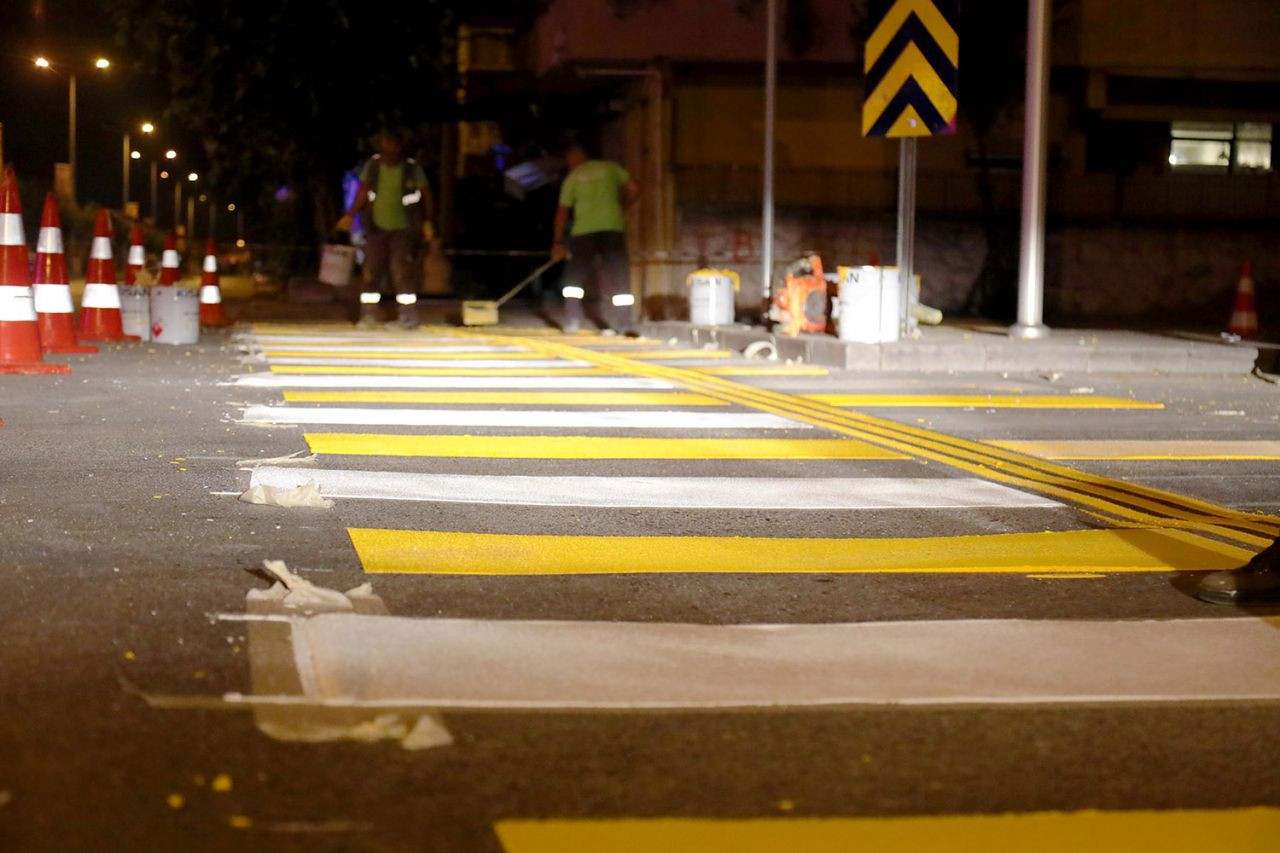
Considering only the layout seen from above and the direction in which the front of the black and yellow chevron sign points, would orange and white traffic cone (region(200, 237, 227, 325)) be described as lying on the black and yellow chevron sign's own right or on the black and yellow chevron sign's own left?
on the black and yellow chevron sign's own right

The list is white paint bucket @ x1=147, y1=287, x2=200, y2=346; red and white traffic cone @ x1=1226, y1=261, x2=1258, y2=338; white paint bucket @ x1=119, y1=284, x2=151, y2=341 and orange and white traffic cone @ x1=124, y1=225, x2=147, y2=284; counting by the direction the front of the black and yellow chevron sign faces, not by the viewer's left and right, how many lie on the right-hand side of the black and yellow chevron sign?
3

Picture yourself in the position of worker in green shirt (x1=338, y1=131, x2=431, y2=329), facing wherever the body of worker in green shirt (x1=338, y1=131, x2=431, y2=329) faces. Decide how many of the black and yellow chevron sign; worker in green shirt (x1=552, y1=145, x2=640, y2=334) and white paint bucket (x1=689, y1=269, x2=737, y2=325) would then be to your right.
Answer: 0

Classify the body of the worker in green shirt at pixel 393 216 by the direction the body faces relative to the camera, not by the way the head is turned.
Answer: toward the camera

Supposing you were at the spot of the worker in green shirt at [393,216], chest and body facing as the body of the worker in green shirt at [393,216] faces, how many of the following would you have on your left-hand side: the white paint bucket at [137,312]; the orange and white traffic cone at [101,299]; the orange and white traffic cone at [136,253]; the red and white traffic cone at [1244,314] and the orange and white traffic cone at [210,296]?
1

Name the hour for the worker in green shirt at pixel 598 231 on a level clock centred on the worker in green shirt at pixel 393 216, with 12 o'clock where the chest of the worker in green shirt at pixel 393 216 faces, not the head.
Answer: the worker in green shirt at pixel 598 231 is roughly at 10 o'clock from the worker in green shirt at pixel 393 216.

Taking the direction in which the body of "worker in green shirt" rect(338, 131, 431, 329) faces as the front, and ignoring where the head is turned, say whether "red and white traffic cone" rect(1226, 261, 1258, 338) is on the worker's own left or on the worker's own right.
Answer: on the worker's own left

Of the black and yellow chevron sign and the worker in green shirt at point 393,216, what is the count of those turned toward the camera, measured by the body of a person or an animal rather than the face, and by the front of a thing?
2

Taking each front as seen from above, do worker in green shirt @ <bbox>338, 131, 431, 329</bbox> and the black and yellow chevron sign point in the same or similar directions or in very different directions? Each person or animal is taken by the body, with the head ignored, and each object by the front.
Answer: same or similar directions

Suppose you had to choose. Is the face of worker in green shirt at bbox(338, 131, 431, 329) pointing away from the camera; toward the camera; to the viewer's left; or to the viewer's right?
toward the camera

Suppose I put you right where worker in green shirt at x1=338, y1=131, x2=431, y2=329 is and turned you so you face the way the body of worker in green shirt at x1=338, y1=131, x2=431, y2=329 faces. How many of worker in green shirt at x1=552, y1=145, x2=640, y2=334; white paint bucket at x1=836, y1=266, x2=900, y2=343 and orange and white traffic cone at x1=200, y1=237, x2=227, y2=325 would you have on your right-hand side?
1

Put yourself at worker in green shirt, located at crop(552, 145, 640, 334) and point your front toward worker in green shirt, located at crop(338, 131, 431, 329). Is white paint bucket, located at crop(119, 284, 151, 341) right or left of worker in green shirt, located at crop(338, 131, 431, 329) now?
left

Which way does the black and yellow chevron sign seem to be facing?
toward the camera

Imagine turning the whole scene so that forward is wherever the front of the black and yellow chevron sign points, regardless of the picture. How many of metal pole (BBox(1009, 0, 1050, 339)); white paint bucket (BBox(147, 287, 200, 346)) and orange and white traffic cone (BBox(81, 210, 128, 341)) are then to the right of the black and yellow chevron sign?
2

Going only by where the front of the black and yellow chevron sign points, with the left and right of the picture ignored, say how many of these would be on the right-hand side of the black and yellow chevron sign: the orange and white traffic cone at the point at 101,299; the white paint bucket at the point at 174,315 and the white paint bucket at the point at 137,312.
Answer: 3

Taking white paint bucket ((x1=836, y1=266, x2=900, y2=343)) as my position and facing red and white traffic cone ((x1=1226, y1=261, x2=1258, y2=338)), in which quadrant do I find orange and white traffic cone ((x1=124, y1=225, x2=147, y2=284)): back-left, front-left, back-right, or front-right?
back-left

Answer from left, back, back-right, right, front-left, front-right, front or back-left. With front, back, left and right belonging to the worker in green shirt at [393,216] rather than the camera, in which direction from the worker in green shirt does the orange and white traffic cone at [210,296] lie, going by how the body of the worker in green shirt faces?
right
